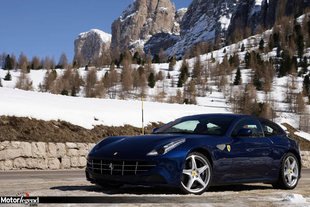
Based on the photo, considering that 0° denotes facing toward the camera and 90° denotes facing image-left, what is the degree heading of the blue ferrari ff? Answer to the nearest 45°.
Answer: approximately 45°
